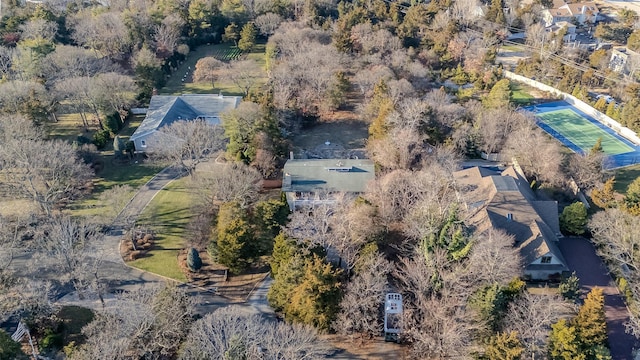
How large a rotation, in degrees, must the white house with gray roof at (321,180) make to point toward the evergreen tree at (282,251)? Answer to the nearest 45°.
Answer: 0° — it already faces it

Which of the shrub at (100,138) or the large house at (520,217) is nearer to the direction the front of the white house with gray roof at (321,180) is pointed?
the large house

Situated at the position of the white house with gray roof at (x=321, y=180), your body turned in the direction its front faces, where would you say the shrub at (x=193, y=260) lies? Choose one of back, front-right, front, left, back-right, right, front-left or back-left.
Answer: front-right

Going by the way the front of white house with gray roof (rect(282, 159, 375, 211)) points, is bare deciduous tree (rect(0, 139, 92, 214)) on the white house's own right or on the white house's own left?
on the white house's own right

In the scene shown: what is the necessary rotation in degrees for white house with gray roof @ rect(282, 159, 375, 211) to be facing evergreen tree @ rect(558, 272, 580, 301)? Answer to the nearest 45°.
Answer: approximately 45° to its left

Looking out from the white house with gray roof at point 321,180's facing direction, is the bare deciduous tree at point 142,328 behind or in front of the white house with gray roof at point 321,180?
in front

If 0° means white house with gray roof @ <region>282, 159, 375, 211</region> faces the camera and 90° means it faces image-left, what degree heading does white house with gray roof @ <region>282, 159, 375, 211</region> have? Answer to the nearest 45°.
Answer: approximately 0°

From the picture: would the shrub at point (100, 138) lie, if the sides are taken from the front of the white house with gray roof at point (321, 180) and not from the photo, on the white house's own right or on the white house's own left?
on the white house's own right

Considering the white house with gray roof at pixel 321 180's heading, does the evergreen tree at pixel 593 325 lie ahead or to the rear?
ahead

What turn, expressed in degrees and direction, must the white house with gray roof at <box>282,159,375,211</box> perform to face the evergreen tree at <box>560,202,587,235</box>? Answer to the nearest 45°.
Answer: approximately 90° to its left

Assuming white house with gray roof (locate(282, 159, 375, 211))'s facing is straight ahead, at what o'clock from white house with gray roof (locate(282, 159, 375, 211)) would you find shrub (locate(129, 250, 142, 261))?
The shrub is roughly at 2 o'clock from the white house with gray roof.

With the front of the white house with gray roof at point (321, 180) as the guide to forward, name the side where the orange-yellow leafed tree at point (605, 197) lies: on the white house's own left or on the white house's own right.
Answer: on the white house's own left

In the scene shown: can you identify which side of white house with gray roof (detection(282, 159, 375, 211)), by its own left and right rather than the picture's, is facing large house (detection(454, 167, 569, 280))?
left
